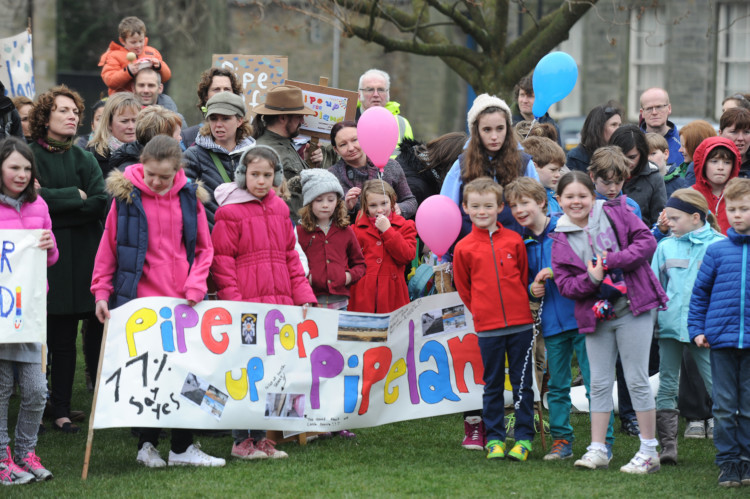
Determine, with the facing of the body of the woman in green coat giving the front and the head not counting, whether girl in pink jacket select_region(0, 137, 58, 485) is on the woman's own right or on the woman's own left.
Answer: on the woman's own right

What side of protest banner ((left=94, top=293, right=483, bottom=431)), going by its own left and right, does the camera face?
front

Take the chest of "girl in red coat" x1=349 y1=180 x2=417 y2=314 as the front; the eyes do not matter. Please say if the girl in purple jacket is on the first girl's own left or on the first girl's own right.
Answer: on the first girl's own left

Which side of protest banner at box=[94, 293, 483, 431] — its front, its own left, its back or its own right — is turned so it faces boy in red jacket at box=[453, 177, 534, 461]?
left

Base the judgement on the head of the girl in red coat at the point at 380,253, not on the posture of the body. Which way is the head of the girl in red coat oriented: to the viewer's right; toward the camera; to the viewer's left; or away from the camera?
toward the camera

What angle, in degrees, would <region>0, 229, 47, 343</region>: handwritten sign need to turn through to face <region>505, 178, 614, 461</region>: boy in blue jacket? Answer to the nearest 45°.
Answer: approximately 90° to its left

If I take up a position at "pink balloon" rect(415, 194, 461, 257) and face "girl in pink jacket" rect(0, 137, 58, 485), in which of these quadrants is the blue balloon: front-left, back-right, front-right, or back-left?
back-right

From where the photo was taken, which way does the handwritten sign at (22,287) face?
toward the camera

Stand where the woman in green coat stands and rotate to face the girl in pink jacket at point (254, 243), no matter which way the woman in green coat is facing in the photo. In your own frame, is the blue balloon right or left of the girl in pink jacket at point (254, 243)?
left

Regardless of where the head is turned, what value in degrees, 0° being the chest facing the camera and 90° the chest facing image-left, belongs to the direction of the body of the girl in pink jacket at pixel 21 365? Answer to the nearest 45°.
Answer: approximately 315°

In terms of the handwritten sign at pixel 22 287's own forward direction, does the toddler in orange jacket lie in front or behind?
behind

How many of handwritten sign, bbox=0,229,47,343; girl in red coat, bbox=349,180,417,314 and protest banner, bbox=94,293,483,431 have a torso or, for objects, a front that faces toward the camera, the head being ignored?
3
